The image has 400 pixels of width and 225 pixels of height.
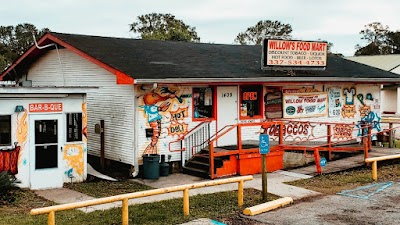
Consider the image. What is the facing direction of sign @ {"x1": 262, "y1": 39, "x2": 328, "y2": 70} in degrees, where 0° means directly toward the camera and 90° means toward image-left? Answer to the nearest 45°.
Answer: approximately 315°

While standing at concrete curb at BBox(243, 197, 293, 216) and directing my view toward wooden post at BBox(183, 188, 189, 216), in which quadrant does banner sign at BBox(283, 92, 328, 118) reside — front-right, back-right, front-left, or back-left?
back-right

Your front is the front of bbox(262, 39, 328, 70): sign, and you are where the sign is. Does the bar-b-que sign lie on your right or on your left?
on your right

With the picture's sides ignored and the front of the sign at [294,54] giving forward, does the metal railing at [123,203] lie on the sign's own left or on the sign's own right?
on the sign's own right

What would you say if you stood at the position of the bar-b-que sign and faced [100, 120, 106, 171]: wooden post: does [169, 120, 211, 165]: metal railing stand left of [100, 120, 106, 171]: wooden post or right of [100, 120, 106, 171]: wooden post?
right

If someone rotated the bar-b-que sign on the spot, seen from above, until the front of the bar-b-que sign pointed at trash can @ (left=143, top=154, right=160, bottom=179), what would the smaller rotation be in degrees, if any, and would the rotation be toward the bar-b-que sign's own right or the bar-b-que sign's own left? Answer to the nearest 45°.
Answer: approximately 90° to the bar-b-que sign's own left

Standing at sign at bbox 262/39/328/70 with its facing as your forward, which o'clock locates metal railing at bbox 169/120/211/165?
The metal railing is roughly at 3 o'clock from the sign.
